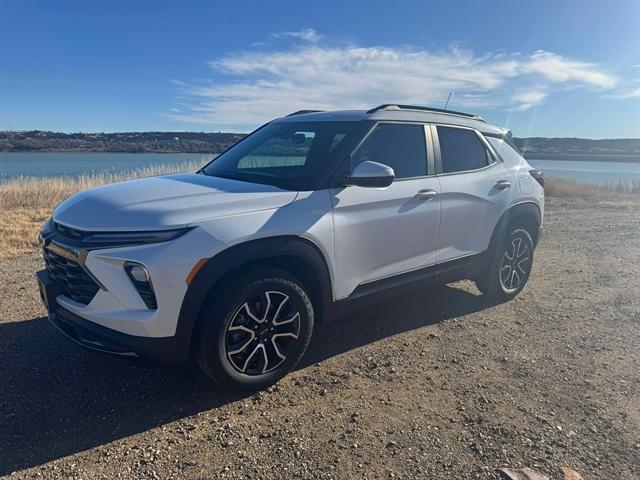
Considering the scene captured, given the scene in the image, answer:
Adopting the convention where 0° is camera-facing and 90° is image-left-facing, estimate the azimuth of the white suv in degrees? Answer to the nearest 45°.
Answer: approximately 45°
